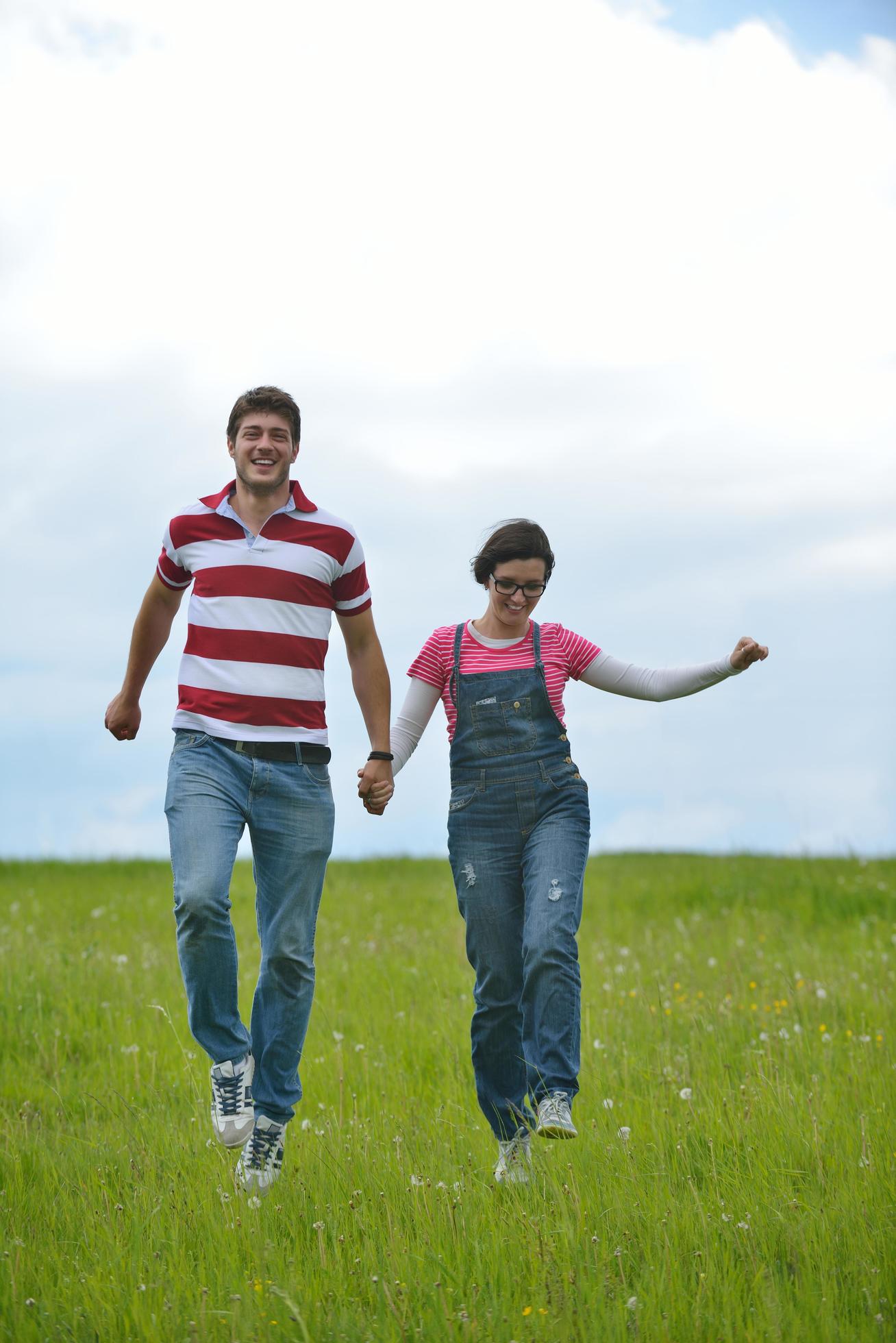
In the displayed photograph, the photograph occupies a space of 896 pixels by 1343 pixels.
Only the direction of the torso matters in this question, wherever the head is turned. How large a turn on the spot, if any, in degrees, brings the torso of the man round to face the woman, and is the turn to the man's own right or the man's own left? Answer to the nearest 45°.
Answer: approximately 90° to the man's own left

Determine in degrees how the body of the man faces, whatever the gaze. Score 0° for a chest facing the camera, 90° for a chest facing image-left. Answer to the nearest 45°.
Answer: approximately 0°

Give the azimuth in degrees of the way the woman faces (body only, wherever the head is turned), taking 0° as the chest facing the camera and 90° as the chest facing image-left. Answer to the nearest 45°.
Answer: approximately 0°

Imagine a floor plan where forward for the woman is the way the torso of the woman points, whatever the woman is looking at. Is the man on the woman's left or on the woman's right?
on the woman's right

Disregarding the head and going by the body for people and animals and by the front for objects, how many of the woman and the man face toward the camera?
2
